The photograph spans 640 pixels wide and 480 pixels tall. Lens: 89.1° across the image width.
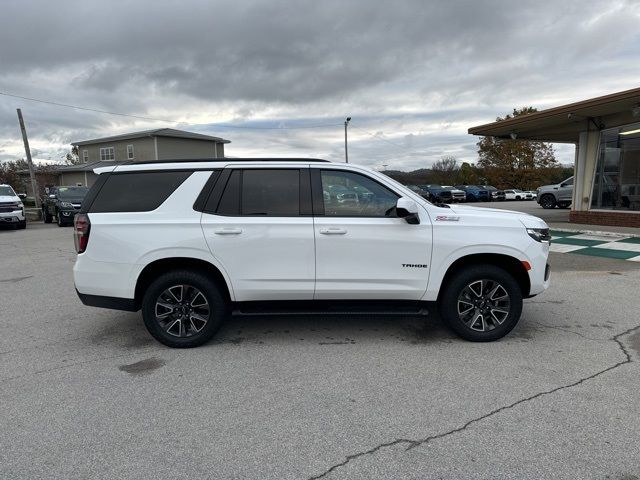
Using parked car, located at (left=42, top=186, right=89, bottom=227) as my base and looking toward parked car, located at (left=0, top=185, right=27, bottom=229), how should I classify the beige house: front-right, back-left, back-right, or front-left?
back-right

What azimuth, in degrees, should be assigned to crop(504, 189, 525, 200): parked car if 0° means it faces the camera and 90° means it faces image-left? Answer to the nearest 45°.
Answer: approximately 315°

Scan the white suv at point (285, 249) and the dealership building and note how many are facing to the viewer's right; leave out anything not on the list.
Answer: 1

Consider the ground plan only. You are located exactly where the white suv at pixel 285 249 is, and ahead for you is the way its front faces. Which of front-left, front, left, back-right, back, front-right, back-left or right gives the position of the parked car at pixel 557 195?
front-left

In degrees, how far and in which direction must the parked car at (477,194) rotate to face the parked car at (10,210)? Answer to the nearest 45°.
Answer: approximately 90° to its right

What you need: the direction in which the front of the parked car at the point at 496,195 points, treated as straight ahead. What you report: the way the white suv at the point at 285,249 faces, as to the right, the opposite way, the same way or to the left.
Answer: to the left

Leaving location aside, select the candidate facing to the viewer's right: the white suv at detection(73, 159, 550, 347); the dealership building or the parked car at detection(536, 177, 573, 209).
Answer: the white suv

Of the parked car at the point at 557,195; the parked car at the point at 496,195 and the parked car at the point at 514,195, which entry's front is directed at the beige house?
the parked car at the point at 557,195

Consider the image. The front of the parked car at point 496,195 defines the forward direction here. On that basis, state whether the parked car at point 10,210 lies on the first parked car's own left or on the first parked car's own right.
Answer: on the first parked car's own right

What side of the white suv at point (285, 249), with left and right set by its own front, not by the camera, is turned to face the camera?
right

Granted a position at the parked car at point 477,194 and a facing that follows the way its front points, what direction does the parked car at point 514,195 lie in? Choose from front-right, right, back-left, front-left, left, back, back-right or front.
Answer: left

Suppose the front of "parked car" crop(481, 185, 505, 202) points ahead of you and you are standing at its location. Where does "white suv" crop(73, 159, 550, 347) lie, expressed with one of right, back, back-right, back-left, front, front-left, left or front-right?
front-right

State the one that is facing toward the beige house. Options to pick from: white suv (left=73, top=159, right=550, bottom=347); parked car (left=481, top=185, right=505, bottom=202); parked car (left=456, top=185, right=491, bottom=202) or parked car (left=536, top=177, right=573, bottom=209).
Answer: parked car (left=536, top=177, right=573, bottom=209)

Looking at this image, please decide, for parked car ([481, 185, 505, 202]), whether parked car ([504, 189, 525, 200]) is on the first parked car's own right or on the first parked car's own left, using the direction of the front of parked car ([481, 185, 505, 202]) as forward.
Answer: on the first parked car's own left

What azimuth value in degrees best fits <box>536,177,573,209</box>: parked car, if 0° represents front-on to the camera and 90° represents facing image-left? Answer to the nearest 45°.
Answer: approximately 90°

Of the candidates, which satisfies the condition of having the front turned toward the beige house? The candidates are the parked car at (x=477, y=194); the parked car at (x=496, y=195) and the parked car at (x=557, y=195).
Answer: the parked car at (x=557, y=195)
